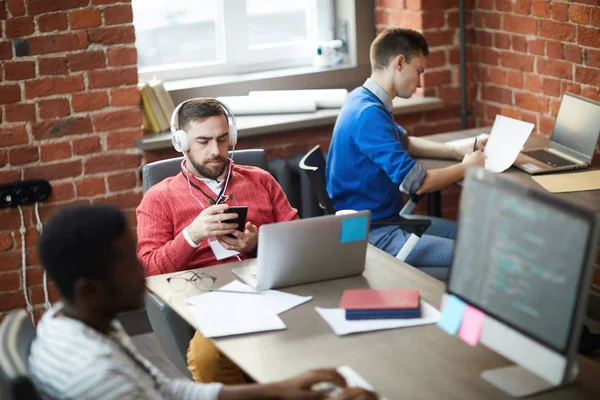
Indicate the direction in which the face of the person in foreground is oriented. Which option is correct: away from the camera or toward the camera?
away from the camera

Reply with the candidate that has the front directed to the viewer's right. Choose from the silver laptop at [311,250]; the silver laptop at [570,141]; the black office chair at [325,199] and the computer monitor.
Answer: the black office chair

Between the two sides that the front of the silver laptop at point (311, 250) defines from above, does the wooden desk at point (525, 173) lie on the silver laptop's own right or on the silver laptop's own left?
on the silver laptop's own right

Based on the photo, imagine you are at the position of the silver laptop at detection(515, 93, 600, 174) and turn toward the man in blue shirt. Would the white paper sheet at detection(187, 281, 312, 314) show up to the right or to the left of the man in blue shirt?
left

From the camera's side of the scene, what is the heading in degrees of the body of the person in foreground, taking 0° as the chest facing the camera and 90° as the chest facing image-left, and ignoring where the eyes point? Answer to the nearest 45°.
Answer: approximately 270°

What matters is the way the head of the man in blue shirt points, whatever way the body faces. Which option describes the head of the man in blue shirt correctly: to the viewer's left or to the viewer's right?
to the viewer's right

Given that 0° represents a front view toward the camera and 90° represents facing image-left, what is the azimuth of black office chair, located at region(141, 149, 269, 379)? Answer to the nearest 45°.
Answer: approximately 315°

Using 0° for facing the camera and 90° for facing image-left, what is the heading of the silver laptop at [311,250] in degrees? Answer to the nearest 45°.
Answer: approximately 135°

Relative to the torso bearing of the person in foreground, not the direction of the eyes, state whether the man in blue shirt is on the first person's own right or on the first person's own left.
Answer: on the first person's own left

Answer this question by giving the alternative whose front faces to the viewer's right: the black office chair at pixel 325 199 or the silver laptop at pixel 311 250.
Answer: the black office chair

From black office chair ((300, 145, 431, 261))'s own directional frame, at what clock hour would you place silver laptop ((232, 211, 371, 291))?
The silver laptop is roughly at 3 o'clock from the black office chair.

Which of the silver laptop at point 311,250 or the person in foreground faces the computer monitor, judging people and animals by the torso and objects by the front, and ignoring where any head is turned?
the person in foreground

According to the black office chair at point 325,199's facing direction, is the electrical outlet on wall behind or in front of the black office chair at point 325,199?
behind

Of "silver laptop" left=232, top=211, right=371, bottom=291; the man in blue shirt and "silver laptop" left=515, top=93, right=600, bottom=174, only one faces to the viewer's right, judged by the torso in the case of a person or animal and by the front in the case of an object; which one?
the man in blue shirt

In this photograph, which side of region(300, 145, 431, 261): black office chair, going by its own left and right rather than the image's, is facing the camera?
right
